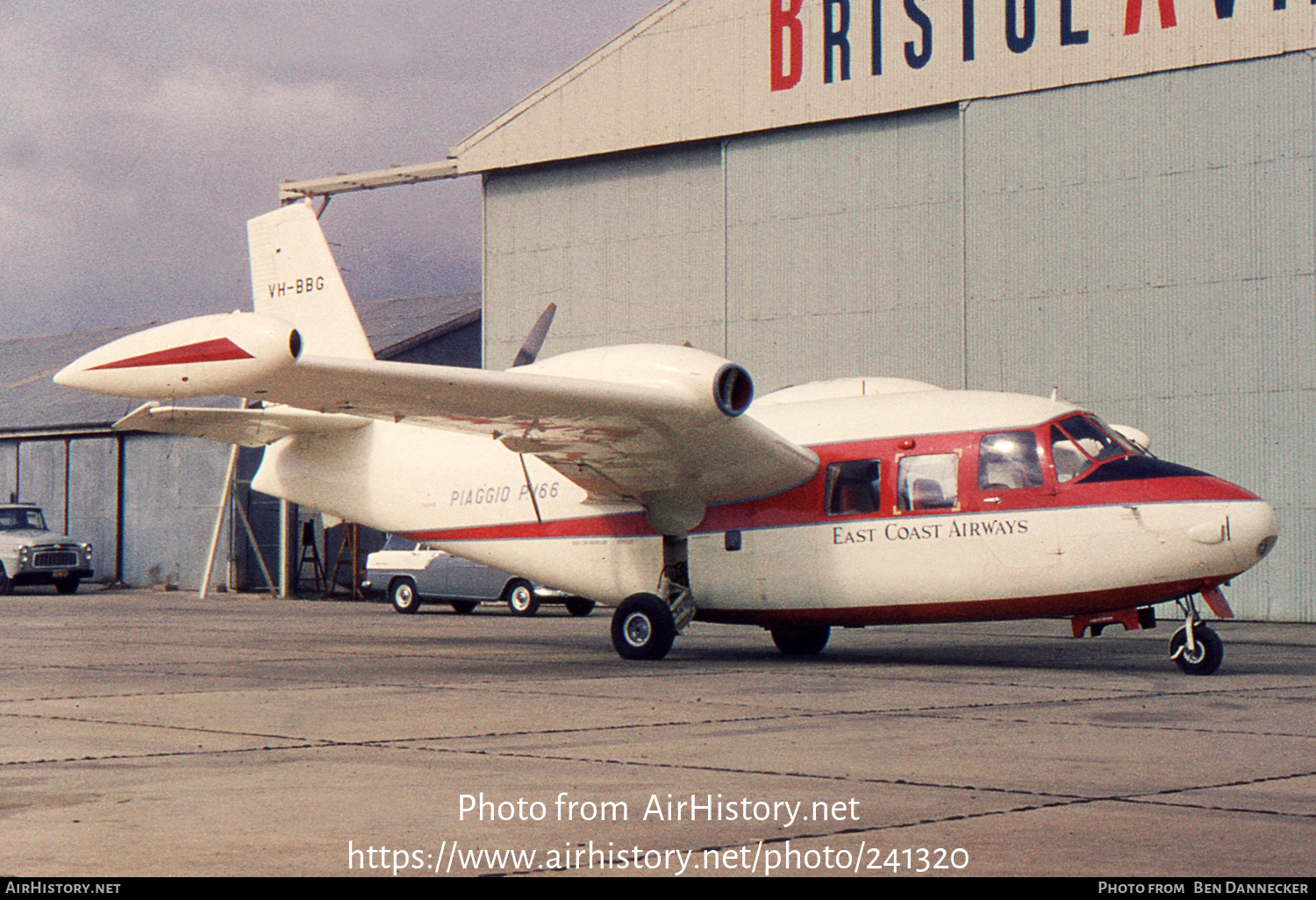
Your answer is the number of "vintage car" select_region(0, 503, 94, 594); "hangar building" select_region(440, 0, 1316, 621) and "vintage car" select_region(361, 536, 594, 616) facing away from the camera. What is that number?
0

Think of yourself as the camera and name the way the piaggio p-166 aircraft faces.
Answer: facing the viewer and to the right of the viewer

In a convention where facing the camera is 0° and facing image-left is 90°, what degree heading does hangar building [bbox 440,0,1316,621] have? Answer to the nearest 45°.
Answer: approximately 45°

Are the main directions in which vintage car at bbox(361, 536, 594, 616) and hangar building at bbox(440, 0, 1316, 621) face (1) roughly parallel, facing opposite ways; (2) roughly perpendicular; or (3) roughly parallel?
roughly perpendicular

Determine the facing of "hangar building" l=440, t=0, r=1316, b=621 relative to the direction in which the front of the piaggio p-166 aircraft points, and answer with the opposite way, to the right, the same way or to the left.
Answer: to the right

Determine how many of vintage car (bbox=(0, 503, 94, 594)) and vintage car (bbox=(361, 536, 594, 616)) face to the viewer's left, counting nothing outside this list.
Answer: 0

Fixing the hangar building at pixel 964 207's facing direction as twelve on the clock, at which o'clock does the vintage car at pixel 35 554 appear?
The vintage car is roughly at 2 o'clock from the hangar building.

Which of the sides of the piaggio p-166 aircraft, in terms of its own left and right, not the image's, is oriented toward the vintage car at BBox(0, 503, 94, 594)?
back
